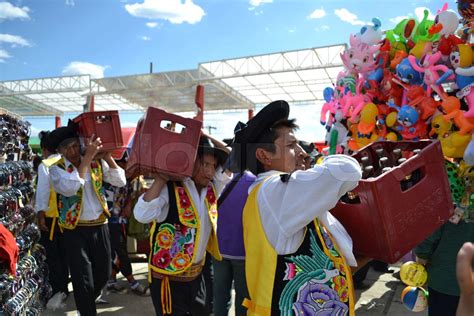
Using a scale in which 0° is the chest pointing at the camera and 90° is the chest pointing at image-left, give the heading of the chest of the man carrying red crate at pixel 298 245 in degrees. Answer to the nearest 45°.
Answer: approximately 270°

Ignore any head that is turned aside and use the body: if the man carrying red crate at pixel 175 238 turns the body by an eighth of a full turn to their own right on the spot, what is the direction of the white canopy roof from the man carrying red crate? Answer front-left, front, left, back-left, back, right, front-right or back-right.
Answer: back

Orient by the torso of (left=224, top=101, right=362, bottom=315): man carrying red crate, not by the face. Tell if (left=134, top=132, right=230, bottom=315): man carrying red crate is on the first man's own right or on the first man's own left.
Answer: on the first man's own left

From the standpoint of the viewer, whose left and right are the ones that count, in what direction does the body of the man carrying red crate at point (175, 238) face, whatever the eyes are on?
facing the viewer and to the right of the viewer

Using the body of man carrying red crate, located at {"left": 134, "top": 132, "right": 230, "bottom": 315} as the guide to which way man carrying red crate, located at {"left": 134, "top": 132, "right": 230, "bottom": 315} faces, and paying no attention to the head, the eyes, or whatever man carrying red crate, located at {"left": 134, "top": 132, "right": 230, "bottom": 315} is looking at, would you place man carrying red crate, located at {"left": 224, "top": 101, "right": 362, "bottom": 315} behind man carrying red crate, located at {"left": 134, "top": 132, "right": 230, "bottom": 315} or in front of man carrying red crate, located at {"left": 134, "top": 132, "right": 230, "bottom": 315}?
in front

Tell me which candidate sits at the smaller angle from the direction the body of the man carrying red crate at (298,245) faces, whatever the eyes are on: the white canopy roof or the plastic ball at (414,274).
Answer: the plastic ball

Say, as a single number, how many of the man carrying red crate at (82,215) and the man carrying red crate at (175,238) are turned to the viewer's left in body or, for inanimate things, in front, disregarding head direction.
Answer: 0

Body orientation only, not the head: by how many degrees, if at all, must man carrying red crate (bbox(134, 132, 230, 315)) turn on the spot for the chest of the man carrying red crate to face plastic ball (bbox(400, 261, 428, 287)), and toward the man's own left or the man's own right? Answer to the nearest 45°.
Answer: approximately 45° to the man's own left

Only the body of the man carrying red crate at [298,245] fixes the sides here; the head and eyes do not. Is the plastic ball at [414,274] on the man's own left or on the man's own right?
on the man's own left

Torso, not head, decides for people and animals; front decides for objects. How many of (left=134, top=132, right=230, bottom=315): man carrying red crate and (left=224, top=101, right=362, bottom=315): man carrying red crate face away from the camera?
0
